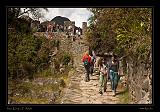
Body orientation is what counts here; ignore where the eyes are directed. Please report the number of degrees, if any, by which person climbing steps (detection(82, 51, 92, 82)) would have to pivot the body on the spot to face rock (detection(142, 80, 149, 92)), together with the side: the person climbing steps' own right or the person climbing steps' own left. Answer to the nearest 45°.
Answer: approximately 135° to the person climbing steps' own right

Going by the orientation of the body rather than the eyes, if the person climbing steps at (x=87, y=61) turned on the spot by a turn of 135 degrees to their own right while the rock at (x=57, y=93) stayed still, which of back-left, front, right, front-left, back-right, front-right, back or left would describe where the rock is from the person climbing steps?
right

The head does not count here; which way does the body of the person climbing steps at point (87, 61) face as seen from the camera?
away from the camera

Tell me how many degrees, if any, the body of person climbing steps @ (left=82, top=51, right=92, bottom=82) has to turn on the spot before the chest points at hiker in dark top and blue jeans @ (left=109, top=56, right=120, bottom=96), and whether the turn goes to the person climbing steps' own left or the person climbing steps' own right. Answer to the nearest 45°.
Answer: approximately 135° to the person climbing steps' own right
